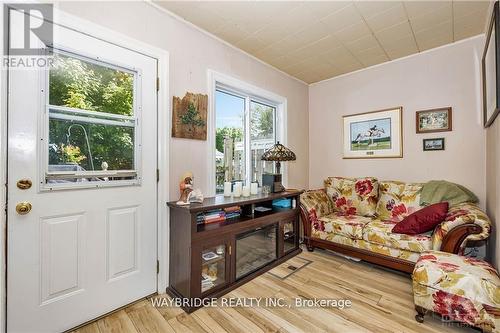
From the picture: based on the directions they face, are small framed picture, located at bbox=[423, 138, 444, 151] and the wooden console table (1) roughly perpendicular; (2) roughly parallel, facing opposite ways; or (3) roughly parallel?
roughly perpendicular

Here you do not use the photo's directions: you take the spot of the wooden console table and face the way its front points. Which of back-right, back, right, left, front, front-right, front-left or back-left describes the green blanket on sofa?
front-left

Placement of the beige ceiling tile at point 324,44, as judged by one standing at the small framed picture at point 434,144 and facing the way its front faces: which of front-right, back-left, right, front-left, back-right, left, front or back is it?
front-right

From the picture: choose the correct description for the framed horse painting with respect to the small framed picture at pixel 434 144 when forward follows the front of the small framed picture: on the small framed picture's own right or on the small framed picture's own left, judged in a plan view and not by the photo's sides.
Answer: on the small framed picture's own right

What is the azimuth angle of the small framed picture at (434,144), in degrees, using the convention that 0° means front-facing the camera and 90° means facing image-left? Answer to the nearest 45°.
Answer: approximately 0°

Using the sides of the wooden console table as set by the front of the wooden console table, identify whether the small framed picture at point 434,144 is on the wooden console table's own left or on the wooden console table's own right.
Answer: on the wooden console table's own left

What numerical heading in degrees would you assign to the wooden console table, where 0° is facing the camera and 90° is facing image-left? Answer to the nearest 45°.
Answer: approximately 315°

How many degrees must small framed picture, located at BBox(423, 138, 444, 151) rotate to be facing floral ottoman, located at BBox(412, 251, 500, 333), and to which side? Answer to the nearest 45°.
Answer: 0° — it already faces it

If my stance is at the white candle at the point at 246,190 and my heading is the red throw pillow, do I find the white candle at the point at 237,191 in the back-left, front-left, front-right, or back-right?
back-right

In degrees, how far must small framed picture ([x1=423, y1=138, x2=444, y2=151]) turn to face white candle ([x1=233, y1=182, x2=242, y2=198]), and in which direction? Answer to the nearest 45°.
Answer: approximately 45° to its right
